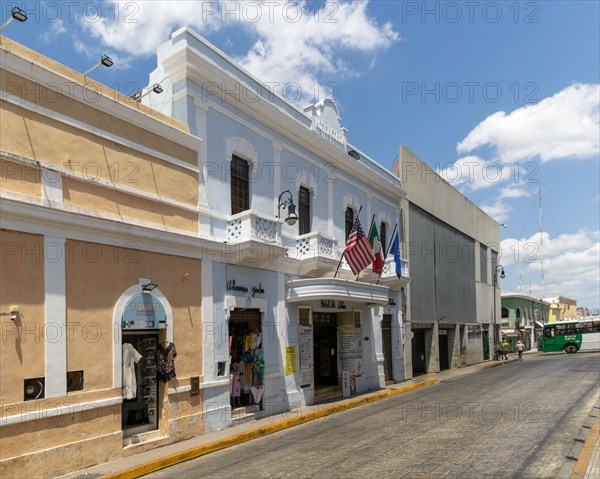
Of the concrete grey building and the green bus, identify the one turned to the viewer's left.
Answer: the green bus

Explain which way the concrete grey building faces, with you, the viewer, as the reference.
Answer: facing the viewer and to the right of the viewer

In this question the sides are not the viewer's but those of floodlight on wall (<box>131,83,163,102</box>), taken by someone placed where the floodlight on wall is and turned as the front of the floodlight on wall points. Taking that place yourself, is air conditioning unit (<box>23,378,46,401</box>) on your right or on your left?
on your right

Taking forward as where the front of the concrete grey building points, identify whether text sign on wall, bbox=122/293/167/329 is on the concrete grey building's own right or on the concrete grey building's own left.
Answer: on the concrete grey building's own right

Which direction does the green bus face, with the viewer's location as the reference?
facing to the left of the viewer

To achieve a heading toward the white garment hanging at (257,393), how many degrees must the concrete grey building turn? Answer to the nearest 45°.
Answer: approximately 45° to its right

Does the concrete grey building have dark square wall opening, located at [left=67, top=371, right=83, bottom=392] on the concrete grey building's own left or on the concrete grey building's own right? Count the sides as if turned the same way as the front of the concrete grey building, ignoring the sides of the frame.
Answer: on the concrete grey building's own right

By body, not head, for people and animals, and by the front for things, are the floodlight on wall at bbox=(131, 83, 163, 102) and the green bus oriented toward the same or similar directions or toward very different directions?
very different directions

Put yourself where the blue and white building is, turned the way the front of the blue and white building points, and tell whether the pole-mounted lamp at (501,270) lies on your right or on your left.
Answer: on your left

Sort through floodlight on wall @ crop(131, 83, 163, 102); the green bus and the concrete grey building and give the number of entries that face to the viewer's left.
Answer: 1

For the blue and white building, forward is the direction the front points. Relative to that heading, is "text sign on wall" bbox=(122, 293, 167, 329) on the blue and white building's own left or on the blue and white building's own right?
on the blue and white building's own right
